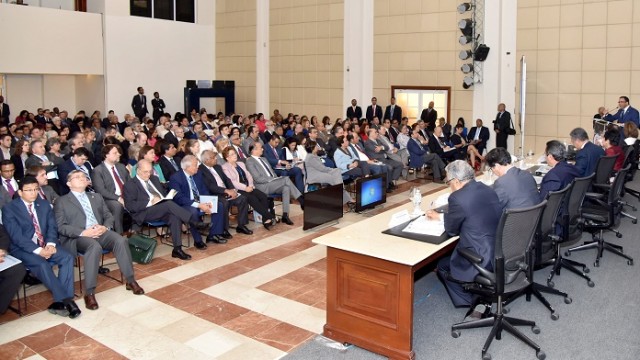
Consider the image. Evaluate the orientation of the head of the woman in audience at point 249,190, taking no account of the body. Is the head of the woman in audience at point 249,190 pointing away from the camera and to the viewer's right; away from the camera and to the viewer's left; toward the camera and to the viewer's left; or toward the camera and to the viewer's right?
toward the camera and to the viewer's right

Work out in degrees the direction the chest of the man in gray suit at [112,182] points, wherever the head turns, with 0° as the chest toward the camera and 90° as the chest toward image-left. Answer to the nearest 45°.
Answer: approximately 315°

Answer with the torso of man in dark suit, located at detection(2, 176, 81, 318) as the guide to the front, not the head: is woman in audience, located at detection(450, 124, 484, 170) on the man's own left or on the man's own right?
on the man's own left

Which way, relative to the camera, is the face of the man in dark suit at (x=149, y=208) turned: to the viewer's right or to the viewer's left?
to the viewer's right

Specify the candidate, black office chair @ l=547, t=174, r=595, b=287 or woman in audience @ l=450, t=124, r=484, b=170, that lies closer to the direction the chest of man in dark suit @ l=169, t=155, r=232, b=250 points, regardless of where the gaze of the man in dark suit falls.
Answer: the black office chair

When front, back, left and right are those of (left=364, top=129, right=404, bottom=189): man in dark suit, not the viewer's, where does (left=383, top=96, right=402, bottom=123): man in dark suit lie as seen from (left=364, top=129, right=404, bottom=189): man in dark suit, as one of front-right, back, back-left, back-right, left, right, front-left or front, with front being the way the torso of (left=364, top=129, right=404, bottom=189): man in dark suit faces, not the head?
back-left

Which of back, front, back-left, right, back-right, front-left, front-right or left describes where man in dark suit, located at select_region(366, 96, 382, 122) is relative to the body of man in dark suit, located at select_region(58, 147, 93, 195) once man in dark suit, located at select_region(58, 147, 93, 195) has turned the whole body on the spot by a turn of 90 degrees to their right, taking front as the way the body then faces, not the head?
back

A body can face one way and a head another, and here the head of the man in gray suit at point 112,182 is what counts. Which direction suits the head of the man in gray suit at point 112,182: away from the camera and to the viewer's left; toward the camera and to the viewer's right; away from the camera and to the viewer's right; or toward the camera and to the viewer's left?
toward the camera and to the viewer's right

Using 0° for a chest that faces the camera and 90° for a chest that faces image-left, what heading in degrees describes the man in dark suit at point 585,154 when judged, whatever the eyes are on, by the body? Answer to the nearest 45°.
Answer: approximately 135°

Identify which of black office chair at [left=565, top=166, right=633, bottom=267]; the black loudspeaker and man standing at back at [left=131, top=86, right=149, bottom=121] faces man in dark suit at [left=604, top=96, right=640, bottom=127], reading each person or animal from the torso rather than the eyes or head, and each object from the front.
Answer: the man standing at back

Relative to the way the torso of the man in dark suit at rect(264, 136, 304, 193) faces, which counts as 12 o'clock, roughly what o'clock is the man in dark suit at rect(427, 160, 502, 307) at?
the man in dark suit at rect(427, 160, 502, 307) is roughly at 1 o'clock from the man in dark suit at rect(264, 136, 304, 193).

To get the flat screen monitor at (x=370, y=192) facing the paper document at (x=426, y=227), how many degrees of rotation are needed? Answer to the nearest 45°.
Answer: approximately 45° to its right

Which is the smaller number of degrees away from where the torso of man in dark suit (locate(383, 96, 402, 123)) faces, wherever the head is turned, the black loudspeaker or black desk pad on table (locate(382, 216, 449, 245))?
the black desk pad on table
